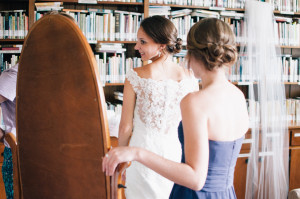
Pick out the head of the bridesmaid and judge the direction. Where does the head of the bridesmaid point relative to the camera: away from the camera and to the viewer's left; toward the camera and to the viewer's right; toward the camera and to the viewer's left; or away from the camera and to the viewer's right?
away from the camera and to the viewer's left

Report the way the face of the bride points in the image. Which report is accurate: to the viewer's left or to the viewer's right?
to the viewer's left

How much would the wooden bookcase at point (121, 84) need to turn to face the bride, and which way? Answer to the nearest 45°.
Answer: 0° — it already faces them

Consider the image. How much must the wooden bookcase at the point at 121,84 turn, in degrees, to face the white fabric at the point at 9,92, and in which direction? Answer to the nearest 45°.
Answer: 0° — it already faces it

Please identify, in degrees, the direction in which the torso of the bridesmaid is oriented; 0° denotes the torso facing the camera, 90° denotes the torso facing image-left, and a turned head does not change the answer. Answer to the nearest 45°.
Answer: approximately 135°

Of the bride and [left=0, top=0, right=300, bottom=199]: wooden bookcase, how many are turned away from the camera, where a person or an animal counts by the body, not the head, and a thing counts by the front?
1

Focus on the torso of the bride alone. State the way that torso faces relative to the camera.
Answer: away from the camera

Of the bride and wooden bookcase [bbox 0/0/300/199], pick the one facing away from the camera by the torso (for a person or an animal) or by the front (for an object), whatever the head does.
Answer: the bride

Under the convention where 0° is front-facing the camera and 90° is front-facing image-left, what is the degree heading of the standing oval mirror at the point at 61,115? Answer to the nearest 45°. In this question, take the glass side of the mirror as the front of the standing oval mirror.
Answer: approximately 225°
